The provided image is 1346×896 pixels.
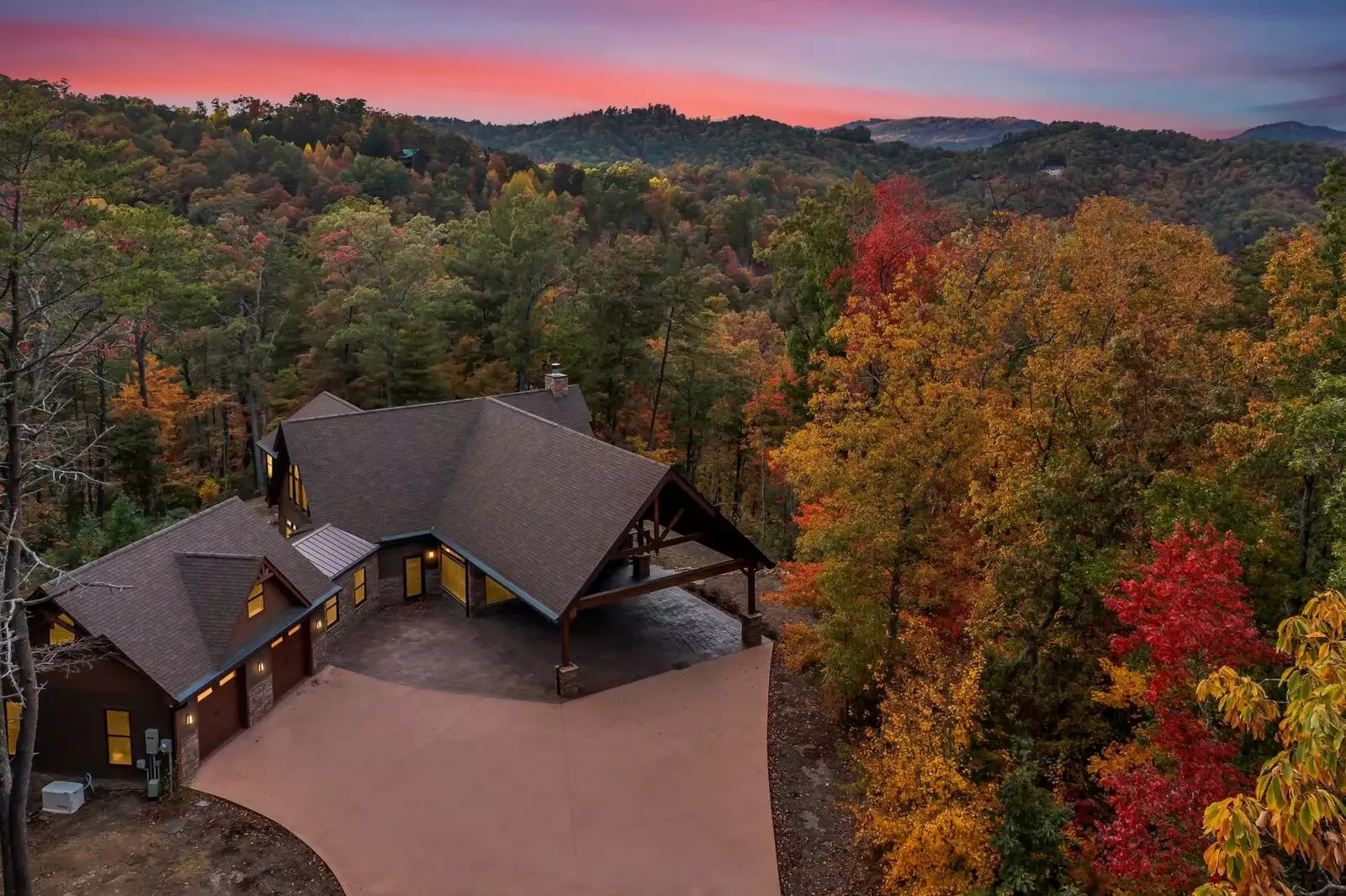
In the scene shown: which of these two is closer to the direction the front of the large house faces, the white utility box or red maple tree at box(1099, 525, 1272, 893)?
the red maple tree

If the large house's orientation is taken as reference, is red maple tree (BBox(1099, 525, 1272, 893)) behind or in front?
in front

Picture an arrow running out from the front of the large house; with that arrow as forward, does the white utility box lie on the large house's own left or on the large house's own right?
on the large house's own right

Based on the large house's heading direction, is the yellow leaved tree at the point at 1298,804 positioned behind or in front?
in front

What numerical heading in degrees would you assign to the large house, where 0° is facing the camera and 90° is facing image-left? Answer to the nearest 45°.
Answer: approximately 315°
